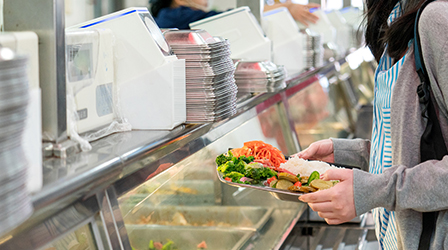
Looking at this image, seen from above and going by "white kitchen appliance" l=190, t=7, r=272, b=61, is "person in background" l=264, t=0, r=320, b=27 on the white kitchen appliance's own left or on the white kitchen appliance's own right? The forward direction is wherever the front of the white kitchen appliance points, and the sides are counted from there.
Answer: on the white kitchen appliance's own left

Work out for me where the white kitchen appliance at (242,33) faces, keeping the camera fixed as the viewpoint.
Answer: facing to the right of the viewer

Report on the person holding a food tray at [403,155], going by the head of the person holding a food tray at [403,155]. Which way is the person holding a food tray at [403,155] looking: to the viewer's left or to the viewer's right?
to the viewer's left

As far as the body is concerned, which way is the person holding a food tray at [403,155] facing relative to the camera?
to the viewer's left

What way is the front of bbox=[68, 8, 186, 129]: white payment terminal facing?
to the viewer's right

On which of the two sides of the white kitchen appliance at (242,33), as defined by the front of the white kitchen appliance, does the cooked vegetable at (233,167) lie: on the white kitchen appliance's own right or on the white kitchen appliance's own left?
on the white kitchen appliance's own right

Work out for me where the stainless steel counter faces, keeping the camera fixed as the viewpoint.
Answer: facing the viewer and to the right of the viewer

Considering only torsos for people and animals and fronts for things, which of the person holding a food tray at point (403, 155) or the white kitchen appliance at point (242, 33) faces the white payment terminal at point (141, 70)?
the person holding a food tray

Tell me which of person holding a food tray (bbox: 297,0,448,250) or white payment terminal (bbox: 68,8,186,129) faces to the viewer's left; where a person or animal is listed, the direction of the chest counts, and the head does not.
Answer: the person holding a food tray

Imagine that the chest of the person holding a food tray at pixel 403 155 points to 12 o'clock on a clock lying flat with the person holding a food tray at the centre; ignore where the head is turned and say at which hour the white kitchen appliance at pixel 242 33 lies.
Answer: The white kitchen appliance is roughly at 2 o'clock from the person holding a food tray.
